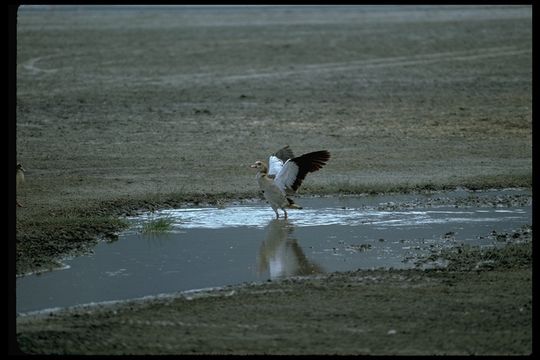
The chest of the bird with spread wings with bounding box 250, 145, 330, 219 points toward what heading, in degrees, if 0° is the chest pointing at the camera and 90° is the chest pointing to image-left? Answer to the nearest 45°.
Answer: approximately 90°
